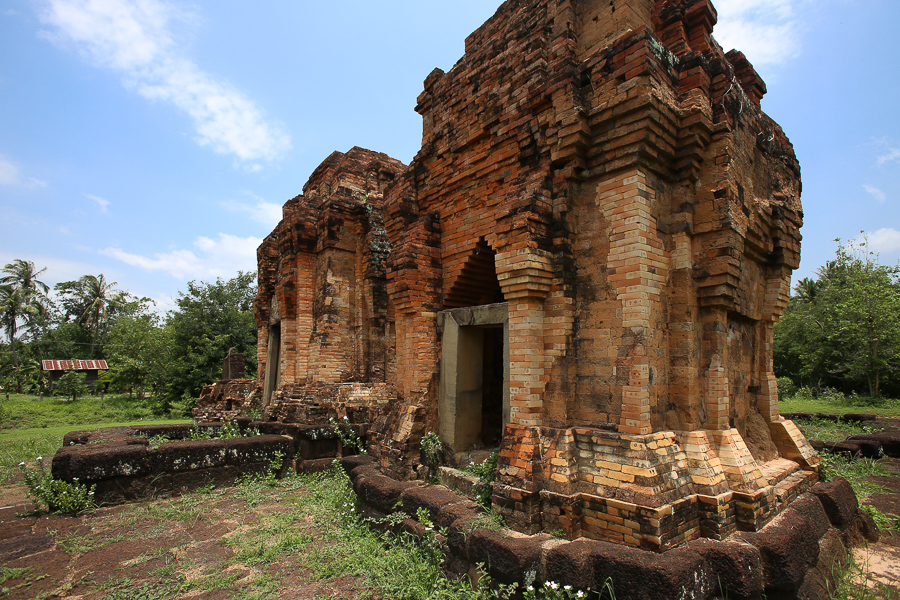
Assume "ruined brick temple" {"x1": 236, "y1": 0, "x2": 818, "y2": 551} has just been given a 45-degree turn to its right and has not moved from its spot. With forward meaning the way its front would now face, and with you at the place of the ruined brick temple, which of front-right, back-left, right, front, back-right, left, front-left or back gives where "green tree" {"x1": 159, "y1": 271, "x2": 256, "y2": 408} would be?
front-right

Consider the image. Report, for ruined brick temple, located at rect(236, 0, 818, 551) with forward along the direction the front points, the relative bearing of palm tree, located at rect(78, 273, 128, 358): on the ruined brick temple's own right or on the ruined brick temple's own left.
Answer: on the ruined brick temple's own right

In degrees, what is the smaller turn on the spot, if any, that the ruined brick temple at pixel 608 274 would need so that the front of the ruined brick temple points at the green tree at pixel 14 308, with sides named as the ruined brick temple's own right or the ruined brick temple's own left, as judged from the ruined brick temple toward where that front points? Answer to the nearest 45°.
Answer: approximately 90° to the ruined brick temple's own right

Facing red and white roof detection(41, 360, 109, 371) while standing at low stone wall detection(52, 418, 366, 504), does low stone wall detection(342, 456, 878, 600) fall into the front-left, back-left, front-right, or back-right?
back-right

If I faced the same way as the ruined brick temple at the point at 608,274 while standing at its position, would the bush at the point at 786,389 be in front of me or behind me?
behind

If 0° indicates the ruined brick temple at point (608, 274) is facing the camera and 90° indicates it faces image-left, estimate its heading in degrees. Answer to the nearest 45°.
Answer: approximately 45°

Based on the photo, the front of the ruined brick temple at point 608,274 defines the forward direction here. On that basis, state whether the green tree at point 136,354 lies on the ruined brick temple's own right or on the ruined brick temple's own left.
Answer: on the ruined brick temple's own right
